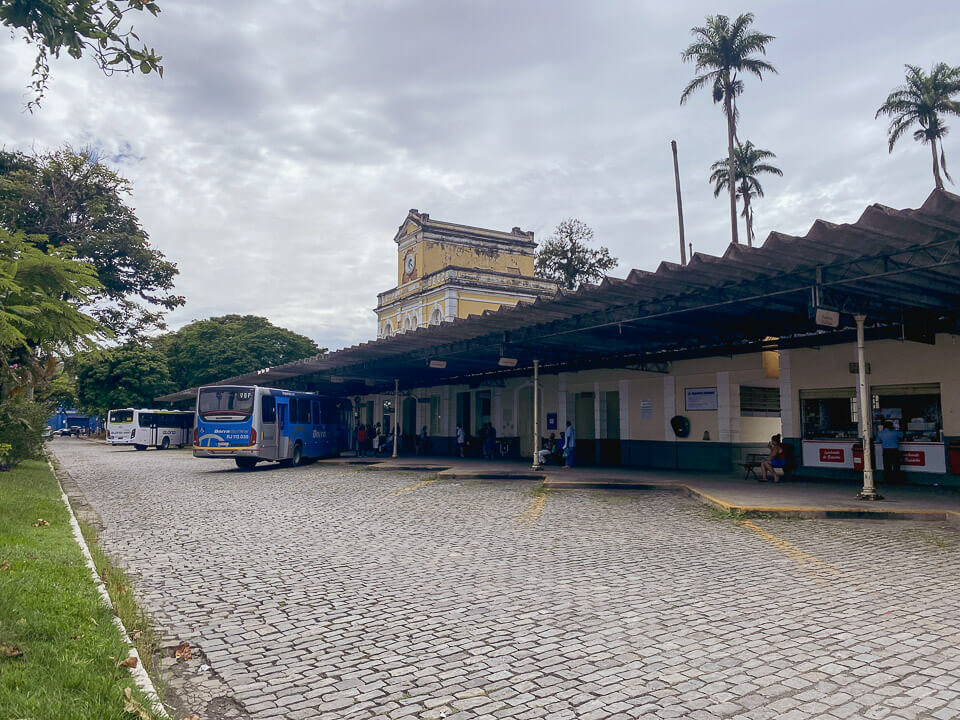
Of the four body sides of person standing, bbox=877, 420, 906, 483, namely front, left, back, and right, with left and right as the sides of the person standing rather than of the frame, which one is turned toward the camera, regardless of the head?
back

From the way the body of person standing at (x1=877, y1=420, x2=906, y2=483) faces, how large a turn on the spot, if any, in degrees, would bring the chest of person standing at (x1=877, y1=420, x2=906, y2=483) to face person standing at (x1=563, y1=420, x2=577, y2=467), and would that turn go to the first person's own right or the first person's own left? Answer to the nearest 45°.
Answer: approximately 90° to the first person's own left

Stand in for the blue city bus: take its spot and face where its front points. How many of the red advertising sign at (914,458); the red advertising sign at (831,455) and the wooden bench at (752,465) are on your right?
3

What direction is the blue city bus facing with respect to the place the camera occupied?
facing away from the viewer and to the right of the viewer

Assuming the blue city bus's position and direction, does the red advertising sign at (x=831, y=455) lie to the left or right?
on its right

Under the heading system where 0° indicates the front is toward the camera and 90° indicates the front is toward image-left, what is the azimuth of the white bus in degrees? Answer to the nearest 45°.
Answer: approximately 225°

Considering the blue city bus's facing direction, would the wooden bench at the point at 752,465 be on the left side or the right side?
on its right

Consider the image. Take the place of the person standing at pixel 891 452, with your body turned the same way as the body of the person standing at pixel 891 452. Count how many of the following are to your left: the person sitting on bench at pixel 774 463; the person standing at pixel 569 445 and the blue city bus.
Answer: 3

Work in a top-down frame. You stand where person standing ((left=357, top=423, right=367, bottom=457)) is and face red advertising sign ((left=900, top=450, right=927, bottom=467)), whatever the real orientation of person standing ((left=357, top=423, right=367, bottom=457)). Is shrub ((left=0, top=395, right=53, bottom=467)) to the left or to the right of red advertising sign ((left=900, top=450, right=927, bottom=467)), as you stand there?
right
